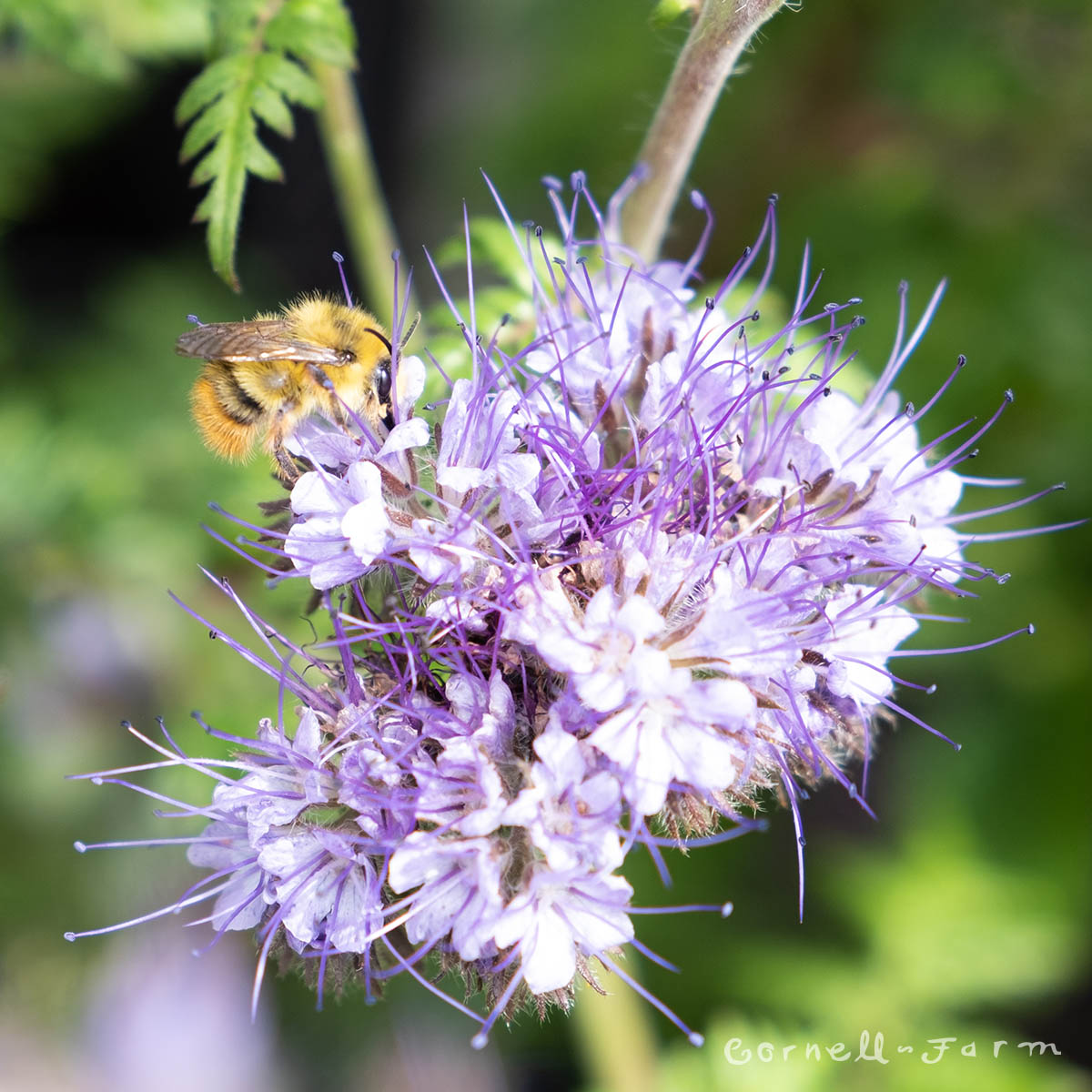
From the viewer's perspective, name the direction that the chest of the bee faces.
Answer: to the viewer's right

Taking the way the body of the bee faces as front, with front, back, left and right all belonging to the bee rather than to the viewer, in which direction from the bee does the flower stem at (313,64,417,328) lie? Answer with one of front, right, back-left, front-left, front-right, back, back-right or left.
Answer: left
